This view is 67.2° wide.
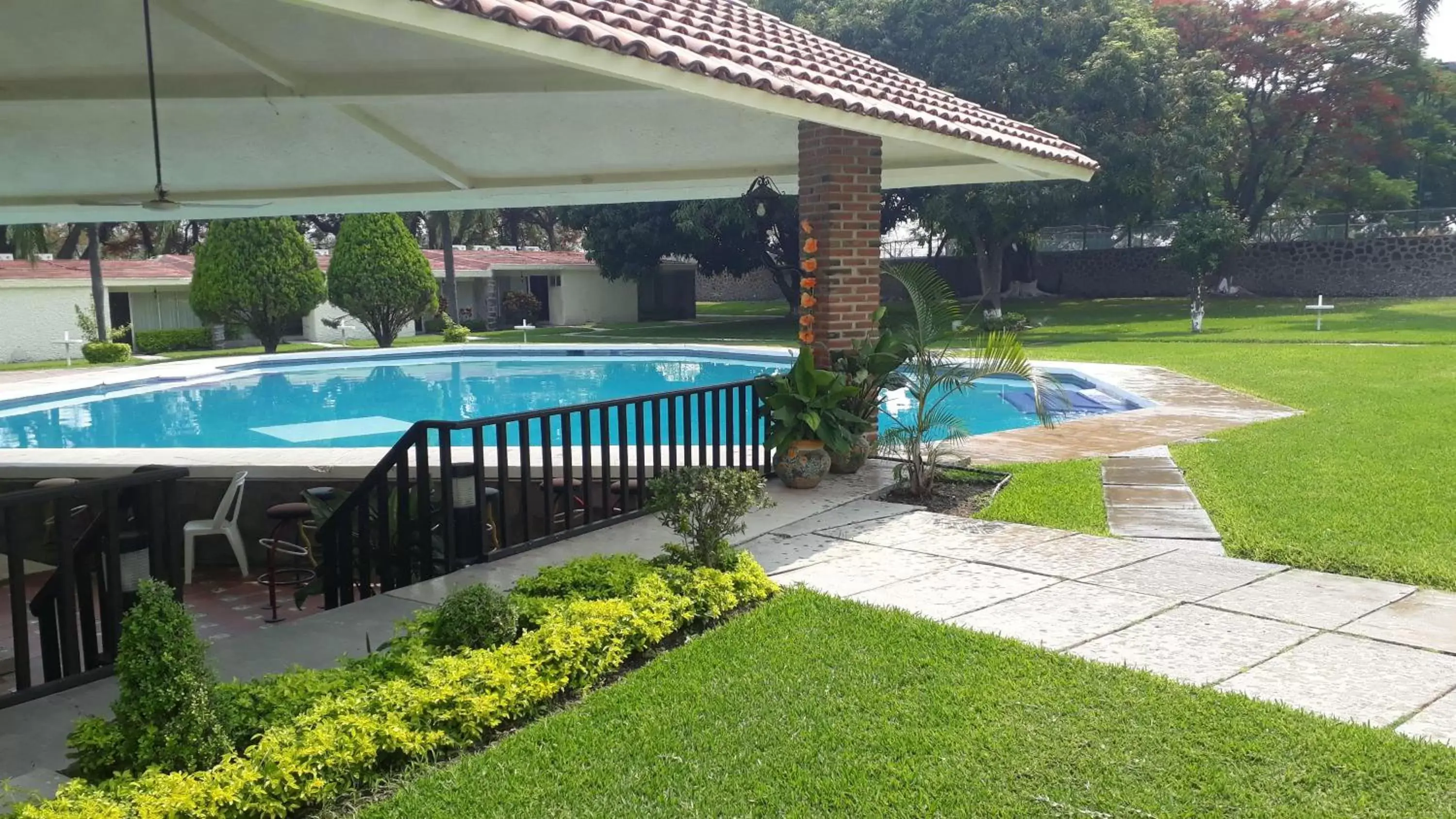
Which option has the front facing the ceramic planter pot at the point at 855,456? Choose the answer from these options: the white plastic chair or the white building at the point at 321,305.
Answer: the white building

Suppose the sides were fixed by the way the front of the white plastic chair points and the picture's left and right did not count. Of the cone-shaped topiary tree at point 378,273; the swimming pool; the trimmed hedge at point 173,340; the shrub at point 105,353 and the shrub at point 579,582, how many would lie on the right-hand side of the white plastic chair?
4

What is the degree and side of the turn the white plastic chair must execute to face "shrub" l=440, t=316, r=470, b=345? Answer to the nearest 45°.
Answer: approximately 90° to its right

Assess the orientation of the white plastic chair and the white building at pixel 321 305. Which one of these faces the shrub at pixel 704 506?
the white building

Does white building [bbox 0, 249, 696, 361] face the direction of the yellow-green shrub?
yes

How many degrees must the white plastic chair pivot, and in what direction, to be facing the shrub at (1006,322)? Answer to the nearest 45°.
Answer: approximately 135° to its right

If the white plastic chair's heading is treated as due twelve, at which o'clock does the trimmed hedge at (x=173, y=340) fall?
The trimmed hedge is roughly at 3 o'clock from the white plastic chair.

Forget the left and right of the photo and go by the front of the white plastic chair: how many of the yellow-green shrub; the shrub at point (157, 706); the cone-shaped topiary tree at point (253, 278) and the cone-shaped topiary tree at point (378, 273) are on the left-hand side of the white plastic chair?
2

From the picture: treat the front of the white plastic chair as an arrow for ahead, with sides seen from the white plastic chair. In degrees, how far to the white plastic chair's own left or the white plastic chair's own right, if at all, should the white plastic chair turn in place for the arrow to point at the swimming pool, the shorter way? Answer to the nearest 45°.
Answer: approximately 90° to the white plastic chair's own right

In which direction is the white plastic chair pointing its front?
to the viewer's left

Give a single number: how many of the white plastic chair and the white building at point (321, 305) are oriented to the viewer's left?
1

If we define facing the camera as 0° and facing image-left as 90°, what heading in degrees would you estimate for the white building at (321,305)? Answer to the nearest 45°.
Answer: approximately 0°

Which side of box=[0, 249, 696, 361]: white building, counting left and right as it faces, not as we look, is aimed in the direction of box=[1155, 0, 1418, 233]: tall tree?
left

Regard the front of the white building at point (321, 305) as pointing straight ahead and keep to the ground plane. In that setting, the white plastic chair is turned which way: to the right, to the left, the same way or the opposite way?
to the right
